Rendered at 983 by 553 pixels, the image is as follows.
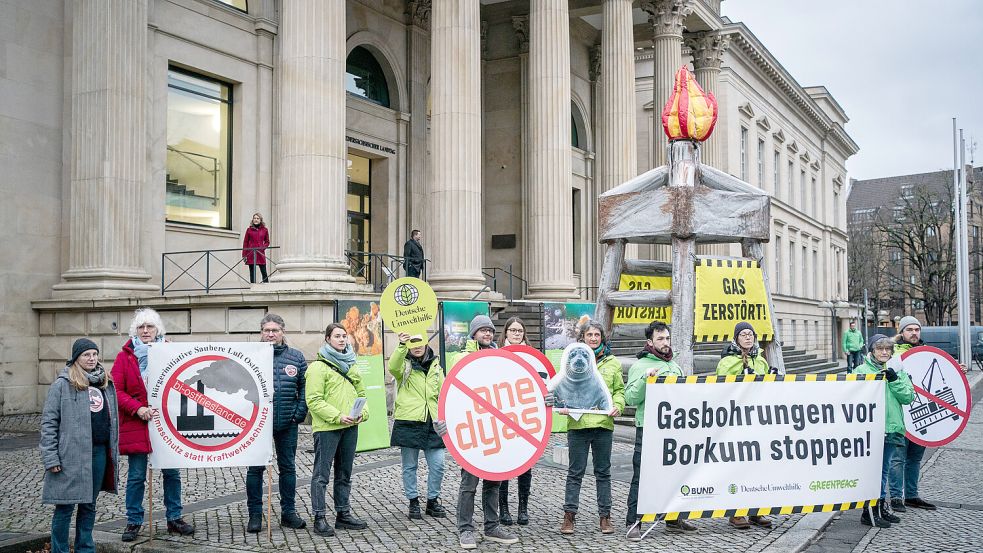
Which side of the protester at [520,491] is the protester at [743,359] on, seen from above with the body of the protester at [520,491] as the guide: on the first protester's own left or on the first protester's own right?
on the first protester's own left

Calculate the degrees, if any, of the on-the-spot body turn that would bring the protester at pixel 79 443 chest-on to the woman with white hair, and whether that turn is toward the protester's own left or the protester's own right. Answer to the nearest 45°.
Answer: approximately 90° to the protester's own left

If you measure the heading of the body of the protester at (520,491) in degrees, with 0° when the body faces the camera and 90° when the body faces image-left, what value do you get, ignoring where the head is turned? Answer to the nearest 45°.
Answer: approximately 0°

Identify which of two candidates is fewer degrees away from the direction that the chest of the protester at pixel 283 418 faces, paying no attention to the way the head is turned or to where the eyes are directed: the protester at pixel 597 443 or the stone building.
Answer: the protester

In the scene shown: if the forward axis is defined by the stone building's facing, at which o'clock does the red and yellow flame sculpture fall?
The red and yellow flame sculpture is roughly at 12 o'clock from the stone building.
